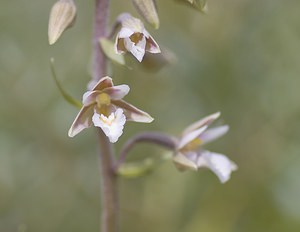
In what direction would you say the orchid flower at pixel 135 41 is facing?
toward the camera
